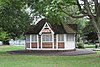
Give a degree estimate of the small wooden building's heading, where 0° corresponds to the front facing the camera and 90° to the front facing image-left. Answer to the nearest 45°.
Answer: approximately 0°
